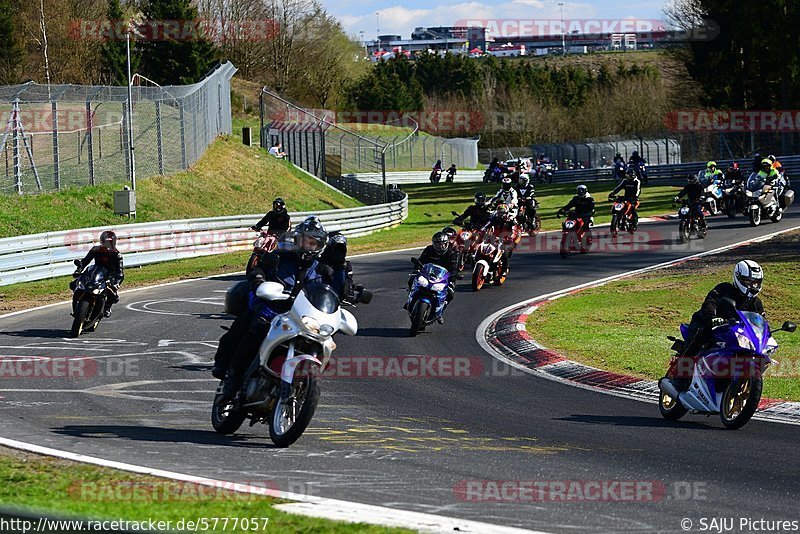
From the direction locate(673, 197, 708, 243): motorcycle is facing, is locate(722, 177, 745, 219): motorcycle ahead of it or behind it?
behind

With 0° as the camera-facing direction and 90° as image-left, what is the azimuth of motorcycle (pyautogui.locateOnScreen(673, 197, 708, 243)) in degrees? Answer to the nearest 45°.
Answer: approximately 45°

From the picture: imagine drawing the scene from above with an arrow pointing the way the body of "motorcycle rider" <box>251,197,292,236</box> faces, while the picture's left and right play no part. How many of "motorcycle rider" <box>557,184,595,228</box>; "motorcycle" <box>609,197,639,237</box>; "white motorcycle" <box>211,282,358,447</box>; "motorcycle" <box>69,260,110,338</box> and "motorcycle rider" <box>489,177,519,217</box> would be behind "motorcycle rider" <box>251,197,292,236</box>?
3

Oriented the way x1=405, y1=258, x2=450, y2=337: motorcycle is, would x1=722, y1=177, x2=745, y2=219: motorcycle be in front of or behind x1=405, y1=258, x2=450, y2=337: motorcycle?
behind

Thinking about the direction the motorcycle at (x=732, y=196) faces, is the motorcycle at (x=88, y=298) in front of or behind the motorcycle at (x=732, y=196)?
in front

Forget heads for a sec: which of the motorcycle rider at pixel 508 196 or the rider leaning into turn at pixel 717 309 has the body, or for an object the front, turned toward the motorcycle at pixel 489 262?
the motorcycle rider

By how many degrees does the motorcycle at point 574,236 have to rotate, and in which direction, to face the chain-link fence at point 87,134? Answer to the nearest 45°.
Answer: approximately 45° to its right

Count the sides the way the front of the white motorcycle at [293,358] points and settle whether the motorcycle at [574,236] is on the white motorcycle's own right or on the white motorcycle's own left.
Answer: on the white motorcycle's own left

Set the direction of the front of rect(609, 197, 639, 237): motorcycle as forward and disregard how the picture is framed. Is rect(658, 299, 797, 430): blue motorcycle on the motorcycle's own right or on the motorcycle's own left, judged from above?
on the motorcycle's own left

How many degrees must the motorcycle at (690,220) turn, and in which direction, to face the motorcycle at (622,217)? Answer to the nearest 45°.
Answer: approximately 90° to its right

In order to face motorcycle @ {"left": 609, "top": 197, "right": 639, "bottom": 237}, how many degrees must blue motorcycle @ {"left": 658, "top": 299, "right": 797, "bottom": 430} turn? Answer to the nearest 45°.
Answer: approximately 135° to its left

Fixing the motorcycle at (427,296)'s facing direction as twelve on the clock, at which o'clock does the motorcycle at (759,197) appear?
the motorcycle at (759,197) is roughly at 7 o'clock from the motorcycle at (427,296).

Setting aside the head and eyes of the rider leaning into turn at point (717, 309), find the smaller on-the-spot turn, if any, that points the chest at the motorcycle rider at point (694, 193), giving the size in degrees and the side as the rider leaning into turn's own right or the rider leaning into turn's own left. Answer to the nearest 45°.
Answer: approximately 135° to the rider leaning into turn's own left

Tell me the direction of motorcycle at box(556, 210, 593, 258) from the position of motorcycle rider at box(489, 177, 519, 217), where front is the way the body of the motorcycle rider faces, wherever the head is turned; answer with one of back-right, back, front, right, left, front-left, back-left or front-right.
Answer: left

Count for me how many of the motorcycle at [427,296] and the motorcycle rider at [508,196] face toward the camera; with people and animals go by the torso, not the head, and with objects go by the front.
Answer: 2
